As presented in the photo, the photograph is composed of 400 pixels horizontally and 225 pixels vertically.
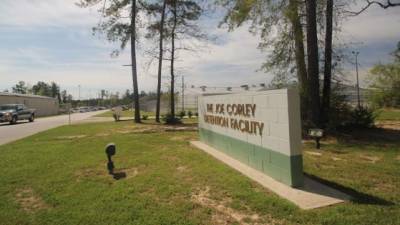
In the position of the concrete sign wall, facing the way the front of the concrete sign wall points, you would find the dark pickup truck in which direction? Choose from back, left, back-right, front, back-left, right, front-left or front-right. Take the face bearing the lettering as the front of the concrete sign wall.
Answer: right

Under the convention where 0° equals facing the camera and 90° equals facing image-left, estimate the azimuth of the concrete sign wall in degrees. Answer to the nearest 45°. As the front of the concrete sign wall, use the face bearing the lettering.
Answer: approximately 45°

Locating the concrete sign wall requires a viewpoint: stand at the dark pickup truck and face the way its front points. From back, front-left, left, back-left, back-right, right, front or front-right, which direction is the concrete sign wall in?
front-left
